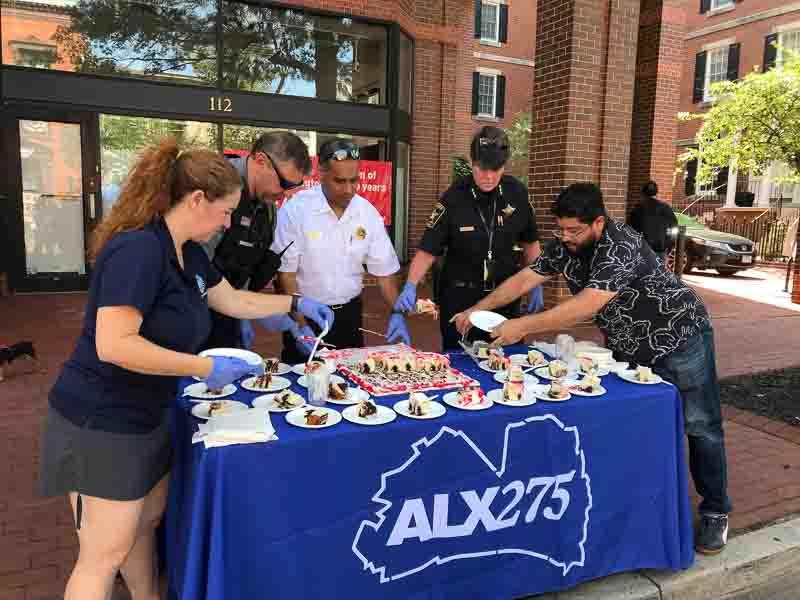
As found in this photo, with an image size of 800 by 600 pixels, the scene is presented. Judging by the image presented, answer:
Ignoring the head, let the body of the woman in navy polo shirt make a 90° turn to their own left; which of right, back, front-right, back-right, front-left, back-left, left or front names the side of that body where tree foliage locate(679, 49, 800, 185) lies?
front-right

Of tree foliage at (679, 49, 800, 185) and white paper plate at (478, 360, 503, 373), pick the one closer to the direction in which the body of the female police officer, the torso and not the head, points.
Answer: the white paper plate

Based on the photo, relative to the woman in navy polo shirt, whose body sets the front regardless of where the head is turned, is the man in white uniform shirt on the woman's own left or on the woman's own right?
on the woman's own left

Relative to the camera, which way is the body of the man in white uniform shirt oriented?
toward the camera

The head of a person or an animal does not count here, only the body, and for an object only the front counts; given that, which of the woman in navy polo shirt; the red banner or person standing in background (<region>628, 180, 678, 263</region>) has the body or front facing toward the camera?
the red banner

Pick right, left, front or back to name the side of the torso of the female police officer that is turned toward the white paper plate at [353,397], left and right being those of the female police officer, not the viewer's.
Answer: front

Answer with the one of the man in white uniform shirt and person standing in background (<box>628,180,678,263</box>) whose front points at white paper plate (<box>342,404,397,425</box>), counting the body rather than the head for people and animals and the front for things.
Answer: the man in white uniform shirt

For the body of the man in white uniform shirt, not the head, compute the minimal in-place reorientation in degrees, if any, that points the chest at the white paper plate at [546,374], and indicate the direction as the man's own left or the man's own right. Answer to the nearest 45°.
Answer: approximately 45° to the man's own left

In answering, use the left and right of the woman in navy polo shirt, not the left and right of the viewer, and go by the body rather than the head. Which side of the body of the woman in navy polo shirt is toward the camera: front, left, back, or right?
right

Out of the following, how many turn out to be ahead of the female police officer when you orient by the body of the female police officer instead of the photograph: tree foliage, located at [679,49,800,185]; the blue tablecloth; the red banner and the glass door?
1

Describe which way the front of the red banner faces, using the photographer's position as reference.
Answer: facing the viewer

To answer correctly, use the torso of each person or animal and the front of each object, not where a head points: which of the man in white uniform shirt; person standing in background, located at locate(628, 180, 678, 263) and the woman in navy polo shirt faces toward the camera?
the man in white uniform shirt

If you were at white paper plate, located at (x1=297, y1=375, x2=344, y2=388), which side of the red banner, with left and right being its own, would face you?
front

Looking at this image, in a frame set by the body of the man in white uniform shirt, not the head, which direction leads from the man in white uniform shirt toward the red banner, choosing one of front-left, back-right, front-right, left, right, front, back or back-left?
back

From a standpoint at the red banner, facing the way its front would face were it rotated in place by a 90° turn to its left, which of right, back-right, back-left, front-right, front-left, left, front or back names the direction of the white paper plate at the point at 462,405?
right
